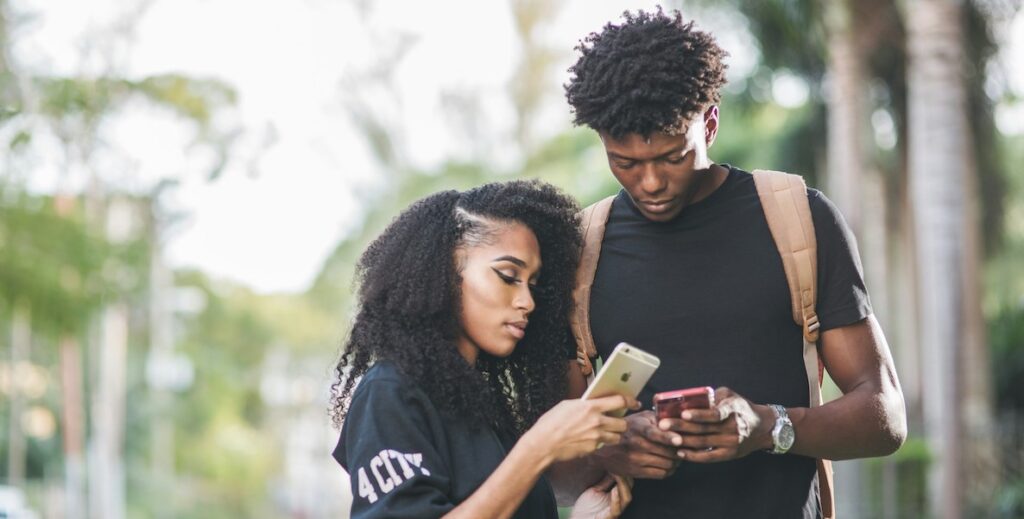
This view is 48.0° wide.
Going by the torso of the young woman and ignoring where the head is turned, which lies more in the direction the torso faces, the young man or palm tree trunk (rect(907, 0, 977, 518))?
the young man

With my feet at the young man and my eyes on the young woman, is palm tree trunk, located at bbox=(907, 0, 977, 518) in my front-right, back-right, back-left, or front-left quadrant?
back-right

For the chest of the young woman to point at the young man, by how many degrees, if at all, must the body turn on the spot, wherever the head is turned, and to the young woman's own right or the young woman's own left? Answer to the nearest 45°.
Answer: approximately 45° to the young woman's own left

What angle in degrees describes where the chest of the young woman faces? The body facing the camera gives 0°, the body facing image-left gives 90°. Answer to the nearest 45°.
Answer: approximately 315°

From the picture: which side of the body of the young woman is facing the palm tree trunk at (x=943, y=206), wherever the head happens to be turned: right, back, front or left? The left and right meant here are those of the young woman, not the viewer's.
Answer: left

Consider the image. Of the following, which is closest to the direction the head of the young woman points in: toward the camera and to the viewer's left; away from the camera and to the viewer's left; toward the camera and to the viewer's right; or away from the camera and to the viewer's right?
toward the camera and to the viewer's right
